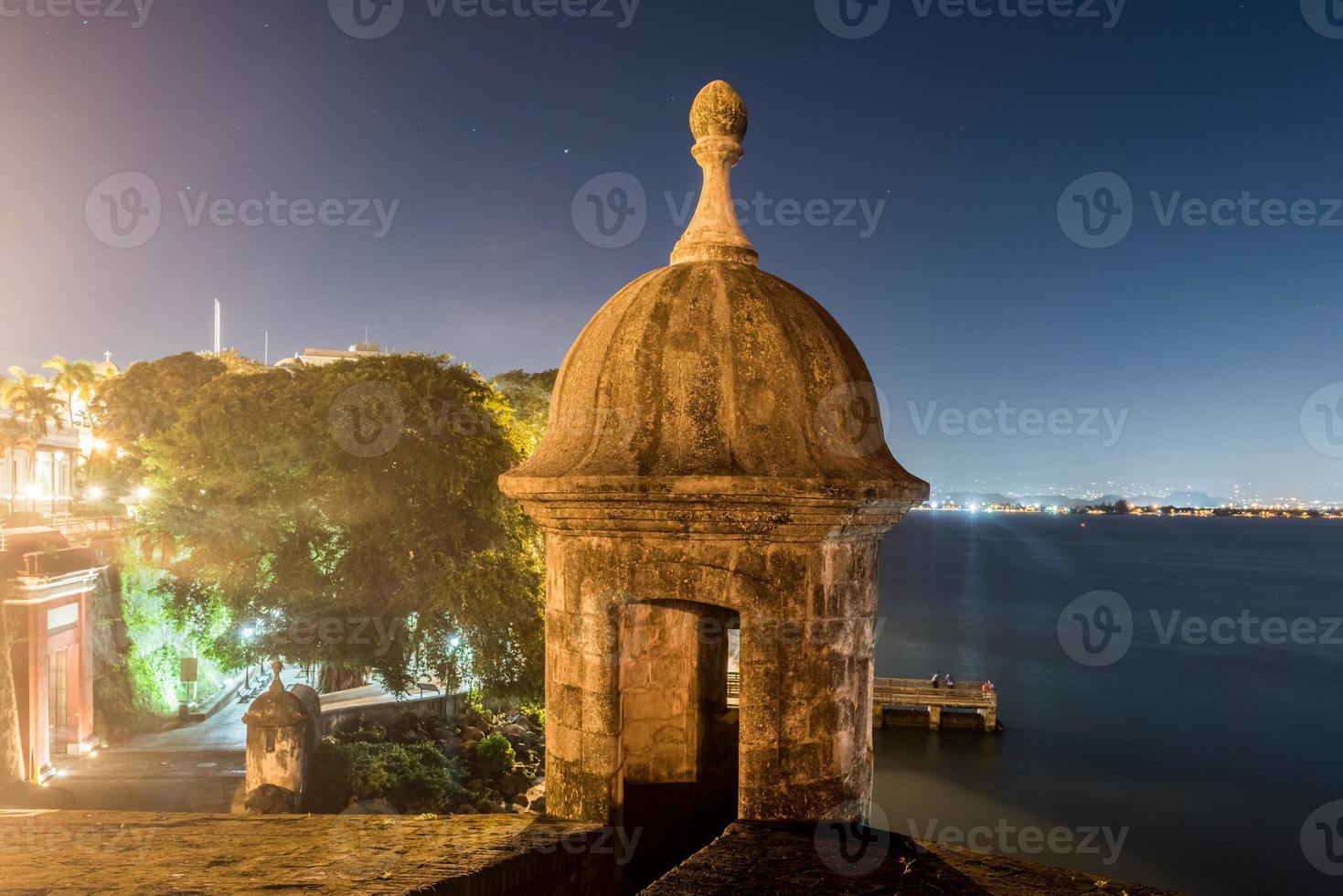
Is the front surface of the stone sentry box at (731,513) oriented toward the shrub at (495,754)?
no

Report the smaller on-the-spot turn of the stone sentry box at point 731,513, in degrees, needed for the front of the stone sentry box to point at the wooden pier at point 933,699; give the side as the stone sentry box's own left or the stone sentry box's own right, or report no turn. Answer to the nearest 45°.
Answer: approximately 180°

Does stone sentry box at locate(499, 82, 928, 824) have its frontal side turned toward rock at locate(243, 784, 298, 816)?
no

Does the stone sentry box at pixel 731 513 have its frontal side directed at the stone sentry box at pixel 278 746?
no

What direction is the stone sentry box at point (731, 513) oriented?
toward the camera

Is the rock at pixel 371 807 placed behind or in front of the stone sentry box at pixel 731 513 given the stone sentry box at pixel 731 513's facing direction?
behind

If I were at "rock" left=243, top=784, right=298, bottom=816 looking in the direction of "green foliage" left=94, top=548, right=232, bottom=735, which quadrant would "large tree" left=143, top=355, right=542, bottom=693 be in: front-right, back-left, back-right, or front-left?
front-right

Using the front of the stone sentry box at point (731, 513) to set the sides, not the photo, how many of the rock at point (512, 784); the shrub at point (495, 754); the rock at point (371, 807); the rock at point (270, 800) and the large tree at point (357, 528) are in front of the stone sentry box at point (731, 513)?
0

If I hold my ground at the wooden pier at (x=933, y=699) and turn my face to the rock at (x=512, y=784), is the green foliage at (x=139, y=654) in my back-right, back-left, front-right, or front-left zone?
front-right

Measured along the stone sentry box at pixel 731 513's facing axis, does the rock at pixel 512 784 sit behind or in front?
behind

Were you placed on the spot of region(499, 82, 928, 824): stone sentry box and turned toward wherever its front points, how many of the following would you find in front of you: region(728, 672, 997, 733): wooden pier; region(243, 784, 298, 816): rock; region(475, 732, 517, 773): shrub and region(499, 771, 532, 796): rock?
0

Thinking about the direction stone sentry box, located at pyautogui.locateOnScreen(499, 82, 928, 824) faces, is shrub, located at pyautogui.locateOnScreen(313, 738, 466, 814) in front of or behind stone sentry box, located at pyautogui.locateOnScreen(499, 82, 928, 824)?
behind

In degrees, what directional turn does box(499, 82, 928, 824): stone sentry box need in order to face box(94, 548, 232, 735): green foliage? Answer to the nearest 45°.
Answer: approximately 135° to its right
